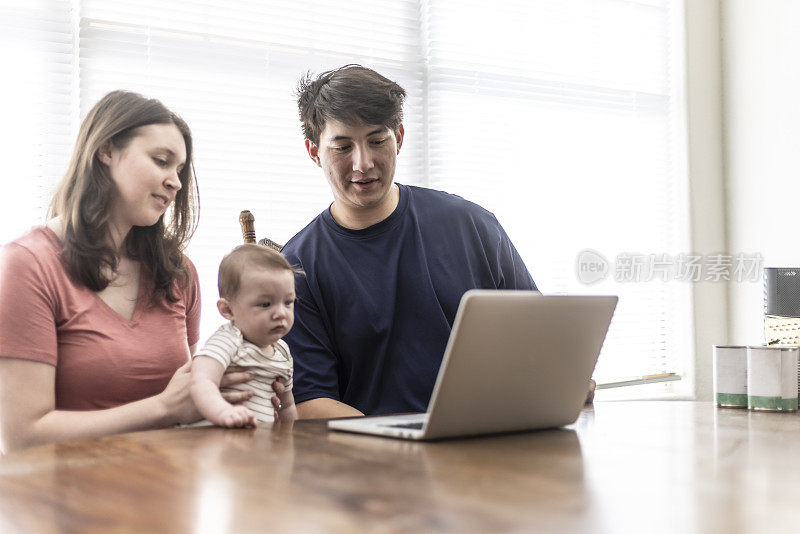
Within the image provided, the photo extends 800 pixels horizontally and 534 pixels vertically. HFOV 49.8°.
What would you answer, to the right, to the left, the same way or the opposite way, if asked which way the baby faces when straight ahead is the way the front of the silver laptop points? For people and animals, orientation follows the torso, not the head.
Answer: the opposite way

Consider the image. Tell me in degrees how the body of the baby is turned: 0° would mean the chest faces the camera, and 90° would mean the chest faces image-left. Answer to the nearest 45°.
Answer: approximately 315°

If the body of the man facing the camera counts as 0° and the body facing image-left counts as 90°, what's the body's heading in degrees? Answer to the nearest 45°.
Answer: approximately 0°

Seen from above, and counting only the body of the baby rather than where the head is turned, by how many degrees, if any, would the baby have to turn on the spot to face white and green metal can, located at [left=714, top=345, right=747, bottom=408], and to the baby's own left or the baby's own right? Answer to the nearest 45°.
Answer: approximately 45° to the baby's own left

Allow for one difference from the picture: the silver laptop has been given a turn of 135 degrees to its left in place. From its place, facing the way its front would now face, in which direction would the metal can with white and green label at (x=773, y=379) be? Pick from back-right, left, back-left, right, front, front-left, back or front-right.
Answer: back-left

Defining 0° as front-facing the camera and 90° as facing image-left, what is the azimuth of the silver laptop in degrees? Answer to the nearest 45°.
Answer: approximately 135°

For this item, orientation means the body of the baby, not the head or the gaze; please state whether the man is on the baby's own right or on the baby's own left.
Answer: on the baby's own left

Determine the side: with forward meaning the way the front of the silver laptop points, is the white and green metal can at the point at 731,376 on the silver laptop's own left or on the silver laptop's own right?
on the silver laptop's own right

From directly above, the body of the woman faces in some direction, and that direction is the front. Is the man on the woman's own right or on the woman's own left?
on the woman's own left

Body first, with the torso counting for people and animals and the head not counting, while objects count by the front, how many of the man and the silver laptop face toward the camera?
1

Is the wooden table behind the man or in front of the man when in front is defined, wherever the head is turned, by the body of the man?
in front
